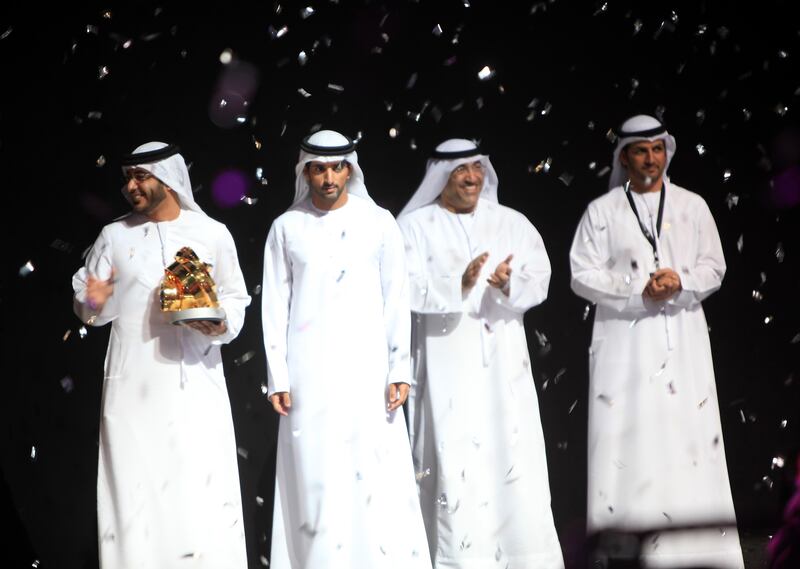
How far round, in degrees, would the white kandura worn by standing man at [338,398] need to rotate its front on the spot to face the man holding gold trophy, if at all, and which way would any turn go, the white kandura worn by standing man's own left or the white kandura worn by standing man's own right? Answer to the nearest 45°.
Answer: approximately 90° to the white kandura worn by standing man's own right

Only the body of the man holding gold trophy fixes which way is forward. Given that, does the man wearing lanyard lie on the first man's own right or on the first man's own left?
on the first man's own left

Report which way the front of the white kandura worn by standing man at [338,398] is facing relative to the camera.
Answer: toward the camera

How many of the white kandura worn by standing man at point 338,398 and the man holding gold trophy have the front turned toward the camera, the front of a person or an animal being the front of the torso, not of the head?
2

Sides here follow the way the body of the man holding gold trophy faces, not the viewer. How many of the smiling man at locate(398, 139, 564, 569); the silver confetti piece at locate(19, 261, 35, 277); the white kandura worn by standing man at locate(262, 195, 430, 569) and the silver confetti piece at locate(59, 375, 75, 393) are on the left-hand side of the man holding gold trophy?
2

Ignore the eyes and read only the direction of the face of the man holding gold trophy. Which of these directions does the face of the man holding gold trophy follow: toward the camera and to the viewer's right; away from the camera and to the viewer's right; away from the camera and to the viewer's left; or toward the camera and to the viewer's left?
toward the camera and to the viewer's left

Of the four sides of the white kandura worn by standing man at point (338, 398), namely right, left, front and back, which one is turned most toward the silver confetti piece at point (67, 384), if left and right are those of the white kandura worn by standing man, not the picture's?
right

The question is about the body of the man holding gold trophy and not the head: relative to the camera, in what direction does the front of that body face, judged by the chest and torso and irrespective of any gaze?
toward the camera
